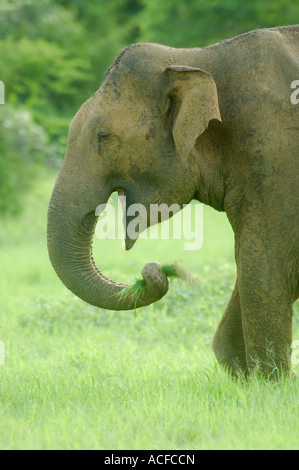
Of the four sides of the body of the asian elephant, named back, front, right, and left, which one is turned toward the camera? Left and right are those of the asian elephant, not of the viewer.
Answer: left
